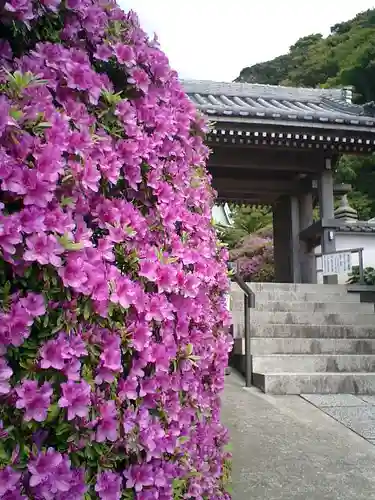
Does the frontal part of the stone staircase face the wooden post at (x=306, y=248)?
no

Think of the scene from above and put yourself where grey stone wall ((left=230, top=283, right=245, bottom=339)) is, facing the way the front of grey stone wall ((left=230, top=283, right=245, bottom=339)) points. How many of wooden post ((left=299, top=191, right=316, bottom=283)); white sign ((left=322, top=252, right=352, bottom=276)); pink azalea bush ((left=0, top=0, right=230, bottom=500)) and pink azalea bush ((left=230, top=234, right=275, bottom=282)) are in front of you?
1

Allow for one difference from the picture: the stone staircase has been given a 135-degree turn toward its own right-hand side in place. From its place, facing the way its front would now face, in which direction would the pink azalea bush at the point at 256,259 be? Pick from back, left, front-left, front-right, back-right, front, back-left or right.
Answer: front-right

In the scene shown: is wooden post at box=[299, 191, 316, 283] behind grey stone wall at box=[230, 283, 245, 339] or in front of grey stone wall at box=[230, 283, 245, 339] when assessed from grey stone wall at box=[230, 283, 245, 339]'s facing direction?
behind

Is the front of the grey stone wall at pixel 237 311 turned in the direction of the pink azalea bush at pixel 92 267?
yes

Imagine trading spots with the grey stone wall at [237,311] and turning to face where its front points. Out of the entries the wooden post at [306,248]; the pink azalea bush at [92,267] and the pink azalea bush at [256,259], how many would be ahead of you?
1

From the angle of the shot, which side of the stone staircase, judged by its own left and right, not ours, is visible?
front
